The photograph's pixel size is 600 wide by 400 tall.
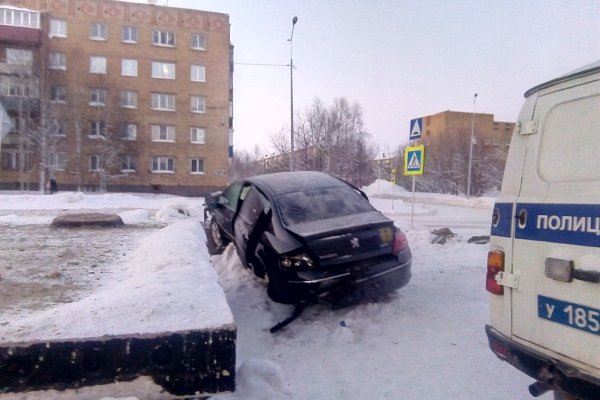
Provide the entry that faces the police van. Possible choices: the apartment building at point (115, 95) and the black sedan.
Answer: the apartment building

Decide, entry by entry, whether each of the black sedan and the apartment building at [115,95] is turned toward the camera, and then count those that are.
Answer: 1

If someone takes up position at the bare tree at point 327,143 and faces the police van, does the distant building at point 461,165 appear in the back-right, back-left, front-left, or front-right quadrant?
back-left

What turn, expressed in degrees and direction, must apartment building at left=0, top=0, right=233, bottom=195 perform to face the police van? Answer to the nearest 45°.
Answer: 0° — it already faces it

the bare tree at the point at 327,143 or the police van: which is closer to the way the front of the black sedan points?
the bare tree

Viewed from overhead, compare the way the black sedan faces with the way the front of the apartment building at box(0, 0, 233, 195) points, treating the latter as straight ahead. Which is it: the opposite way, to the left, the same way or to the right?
the opposite way

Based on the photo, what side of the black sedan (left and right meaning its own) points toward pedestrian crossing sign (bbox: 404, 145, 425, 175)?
right

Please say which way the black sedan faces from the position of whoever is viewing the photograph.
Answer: facing away from the viewer and to the left of the viewer

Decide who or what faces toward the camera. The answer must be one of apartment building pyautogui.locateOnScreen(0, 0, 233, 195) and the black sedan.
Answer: the apartment building

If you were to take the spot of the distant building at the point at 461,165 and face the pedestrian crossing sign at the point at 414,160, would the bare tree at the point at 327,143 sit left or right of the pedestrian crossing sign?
right

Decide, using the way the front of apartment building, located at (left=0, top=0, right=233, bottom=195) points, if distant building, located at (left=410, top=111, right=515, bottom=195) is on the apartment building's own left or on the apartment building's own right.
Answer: on the apartment building's own left

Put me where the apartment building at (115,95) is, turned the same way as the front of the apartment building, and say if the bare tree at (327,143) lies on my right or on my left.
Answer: on my left

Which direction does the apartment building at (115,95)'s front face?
toward the camera

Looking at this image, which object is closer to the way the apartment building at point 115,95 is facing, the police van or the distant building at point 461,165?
the police van

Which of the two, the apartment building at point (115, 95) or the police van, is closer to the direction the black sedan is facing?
the apartment building
